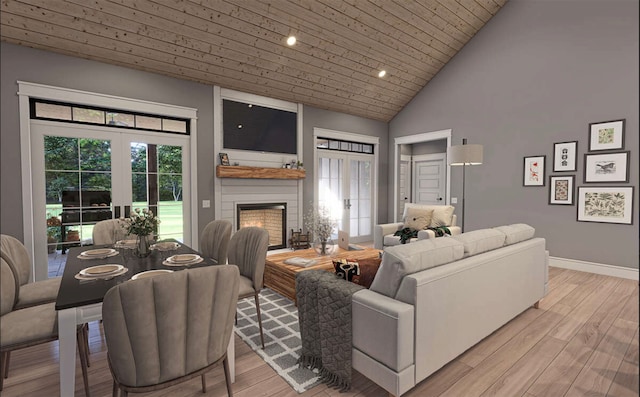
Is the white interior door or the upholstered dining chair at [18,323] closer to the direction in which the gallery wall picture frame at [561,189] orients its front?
the upholstered dining chair

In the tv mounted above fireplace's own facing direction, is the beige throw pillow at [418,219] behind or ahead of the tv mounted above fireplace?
ahead

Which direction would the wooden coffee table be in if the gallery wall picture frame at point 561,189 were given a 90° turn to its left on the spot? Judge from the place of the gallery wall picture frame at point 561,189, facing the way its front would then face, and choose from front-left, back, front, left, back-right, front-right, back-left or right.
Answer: back-right

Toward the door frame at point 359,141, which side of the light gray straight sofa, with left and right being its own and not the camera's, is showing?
front

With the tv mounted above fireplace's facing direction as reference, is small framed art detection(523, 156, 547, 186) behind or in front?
in front

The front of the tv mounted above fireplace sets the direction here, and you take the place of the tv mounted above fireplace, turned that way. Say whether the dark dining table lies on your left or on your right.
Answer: on your right

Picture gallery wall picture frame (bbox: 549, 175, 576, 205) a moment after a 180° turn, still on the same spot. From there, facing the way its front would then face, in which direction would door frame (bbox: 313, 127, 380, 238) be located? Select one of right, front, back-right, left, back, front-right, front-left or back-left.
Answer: left

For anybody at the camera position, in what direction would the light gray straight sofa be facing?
facing away from the viewer and to the left of the viewer

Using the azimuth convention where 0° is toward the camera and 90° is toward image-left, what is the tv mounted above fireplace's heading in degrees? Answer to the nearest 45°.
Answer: approximately 315°

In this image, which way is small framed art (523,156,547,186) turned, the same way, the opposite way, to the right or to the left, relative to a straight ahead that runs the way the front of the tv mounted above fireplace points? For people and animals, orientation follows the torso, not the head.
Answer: to the right
